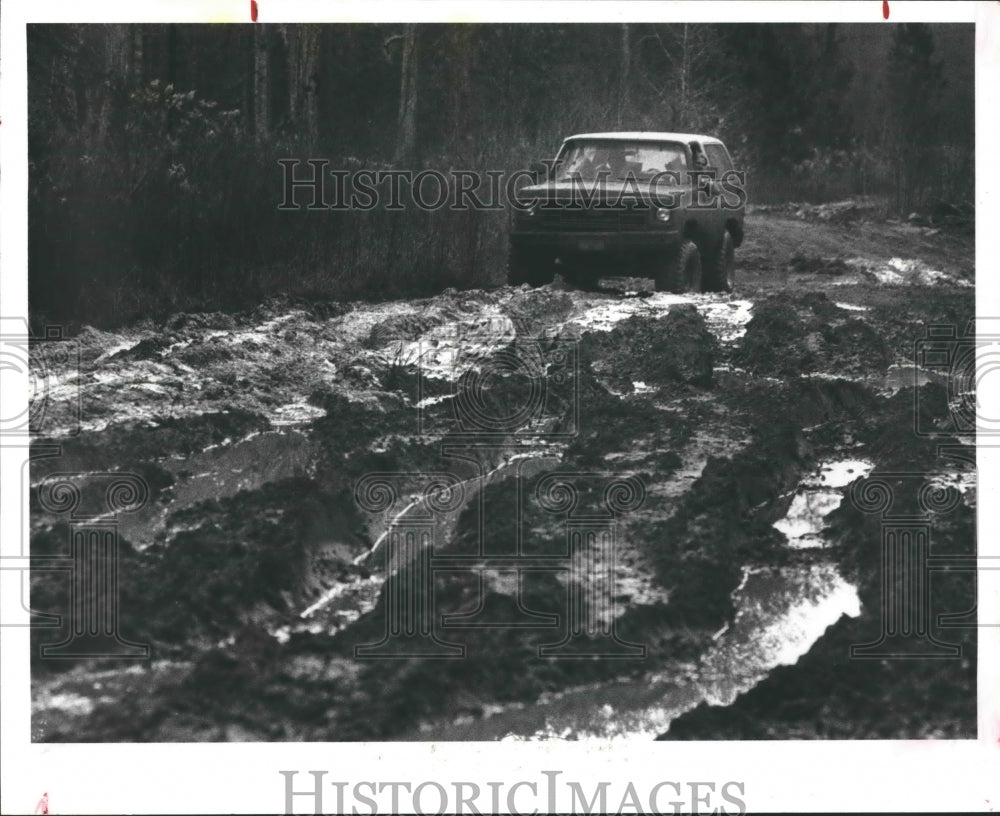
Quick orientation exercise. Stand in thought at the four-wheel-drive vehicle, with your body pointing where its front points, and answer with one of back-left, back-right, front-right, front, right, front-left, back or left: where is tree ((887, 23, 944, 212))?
back

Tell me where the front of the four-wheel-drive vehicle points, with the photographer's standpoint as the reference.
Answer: facing the viewer

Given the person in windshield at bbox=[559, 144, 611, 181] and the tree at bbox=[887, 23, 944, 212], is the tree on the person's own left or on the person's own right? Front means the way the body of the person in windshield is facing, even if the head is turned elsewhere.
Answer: on the person's own left

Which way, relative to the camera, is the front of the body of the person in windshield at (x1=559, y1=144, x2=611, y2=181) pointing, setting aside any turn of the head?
toward the camera
